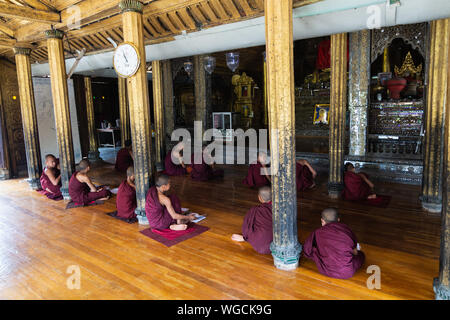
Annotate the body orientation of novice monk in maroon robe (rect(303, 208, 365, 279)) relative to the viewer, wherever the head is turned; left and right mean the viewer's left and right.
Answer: facing away from the viewer

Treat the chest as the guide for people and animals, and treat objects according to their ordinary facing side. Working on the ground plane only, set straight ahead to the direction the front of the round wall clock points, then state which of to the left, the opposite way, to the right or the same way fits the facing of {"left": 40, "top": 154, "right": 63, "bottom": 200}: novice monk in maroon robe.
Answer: to the left

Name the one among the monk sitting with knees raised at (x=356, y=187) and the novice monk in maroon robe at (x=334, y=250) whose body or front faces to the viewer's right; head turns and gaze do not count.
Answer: the monk sitting with knees raised

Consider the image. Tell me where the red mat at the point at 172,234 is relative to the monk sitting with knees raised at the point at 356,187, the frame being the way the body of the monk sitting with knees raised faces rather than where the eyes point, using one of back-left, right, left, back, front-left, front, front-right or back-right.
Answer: back-right

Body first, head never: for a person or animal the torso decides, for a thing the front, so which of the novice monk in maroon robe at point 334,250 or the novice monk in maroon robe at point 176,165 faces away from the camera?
the novice monk in maroon robe at point 334,250

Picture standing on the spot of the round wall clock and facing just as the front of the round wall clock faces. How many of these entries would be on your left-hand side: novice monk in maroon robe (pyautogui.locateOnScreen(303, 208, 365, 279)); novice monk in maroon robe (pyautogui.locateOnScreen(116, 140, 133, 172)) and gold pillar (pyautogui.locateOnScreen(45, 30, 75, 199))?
1

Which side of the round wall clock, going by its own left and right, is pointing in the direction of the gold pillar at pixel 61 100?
right

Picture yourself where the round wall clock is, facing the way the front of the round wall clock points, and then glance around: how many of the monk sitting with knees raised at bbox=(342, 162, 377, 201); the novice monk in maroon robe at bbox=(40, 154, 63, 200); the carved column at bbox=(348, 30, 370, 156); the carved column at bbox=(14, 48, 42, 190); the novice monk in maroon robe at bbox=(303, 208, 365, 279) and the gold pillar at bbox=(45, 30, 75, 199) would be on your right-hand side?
3

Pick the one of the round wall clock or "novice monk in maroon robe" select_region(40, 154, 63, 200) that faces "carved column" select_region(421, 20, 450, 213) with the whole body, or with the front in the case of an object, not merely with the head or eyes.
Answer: the novice monk in maroon robe

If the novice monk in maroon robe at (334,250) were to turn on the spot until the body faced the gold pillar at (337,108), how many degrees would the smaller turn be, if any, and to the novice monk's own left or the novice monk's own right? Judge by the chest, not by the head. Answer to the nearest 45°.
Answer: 0° — they already face it

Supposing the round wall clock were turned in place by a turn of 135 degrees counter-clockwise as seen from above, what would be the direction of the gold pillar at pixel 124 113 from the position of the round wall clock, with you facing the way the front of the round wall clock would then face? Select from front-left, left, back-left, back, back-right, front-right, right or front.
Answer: left

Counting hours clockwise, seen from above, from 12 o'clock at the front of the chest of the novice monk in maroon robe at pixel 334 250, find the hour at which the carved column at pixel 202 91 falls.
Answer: The carved column is roughly at 11 o'clock from the novice monk in maroon robe.

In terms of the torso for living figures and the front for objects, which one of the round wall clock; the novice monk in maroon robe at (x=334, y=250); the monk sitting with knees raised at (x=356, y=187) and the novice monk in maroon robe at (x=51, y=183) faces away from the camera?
the novice monk in maroon robe at (x=334, y=250)
